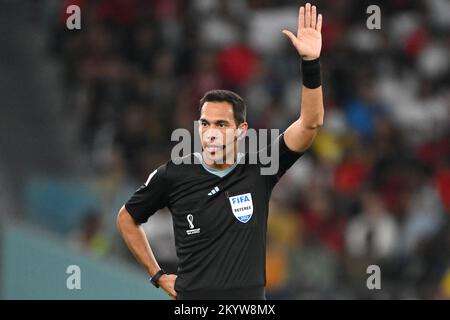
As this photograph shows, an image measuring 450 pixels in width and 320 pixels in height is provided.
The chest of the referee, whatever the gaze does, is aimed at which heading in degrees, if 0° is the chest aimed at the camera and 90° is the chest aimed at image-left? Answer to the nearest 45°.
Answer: approximately 0°

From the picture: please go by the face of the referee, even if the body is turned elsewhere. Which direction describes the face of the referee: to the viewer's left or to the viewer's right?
to the viewer's left
